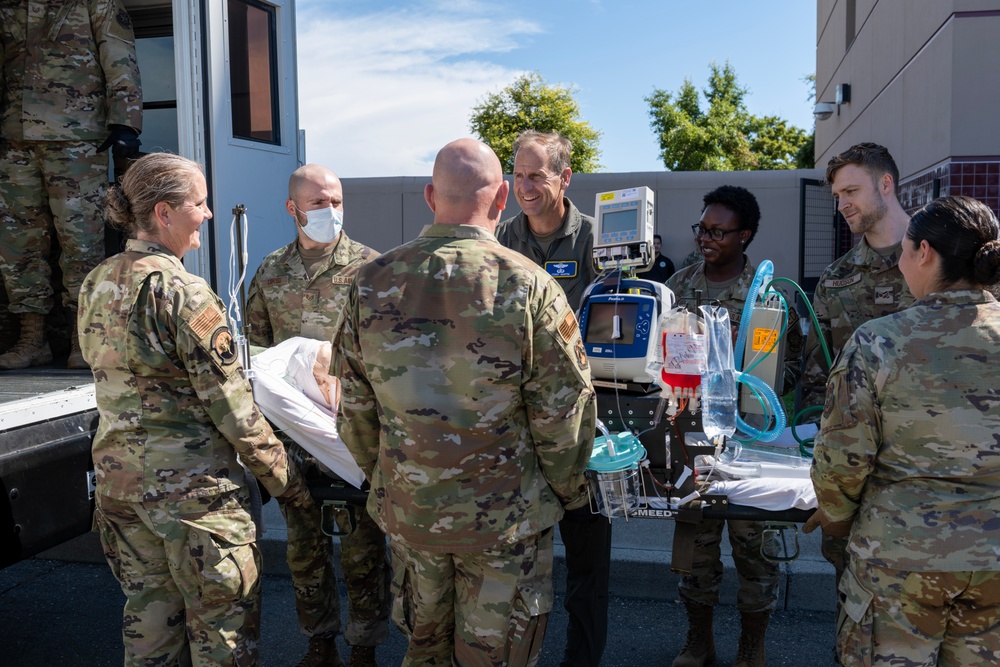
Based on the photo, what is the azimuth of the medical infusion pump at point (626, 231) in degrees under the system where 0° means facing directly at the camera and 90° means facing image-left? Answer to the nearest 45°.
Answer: approximately 0°

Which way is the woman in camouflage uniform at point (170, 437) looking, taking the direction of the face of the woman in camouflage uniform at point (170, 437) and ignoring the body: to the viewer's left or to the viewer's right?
to the viewer's right

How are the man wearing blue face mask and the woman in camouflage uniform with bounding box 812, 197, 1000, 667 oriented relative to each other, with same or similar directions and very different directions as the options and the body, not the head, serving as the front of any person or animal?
very different directions

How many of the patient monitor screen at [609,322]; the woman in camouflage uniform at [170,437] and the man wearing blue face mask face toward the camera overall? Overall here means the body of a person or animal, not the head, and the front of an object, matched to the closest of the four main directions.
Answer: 2

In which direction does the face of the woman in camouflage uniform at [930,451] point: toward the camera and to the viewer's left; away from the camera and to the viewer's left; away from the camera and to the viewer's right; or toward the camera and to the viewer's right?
away from the camera and to the viewer's left

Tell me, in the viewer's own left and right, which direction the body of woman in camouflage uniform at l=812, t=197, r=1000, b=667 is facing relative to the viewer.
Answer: facing away from the viewer and to the left of the viewer

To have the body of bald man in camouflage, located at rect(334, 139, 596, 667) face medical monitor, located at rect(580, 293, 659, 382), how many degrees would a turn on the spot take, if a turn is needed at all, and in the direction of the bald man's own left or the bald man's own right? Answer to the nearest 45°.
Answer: approximately 45° to the bald man's own right
